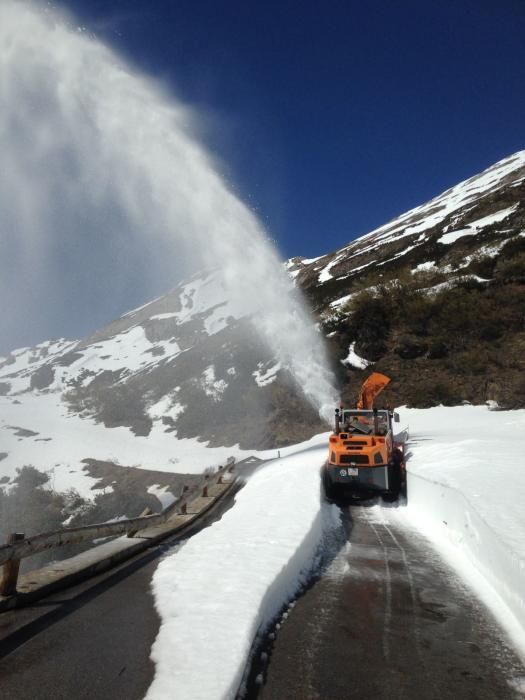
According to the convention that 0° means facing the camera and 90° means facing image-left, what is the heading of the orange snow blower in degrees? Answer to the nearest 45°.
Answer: approximately 180°

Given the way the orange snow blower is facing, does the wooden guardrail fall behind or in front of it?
behind
